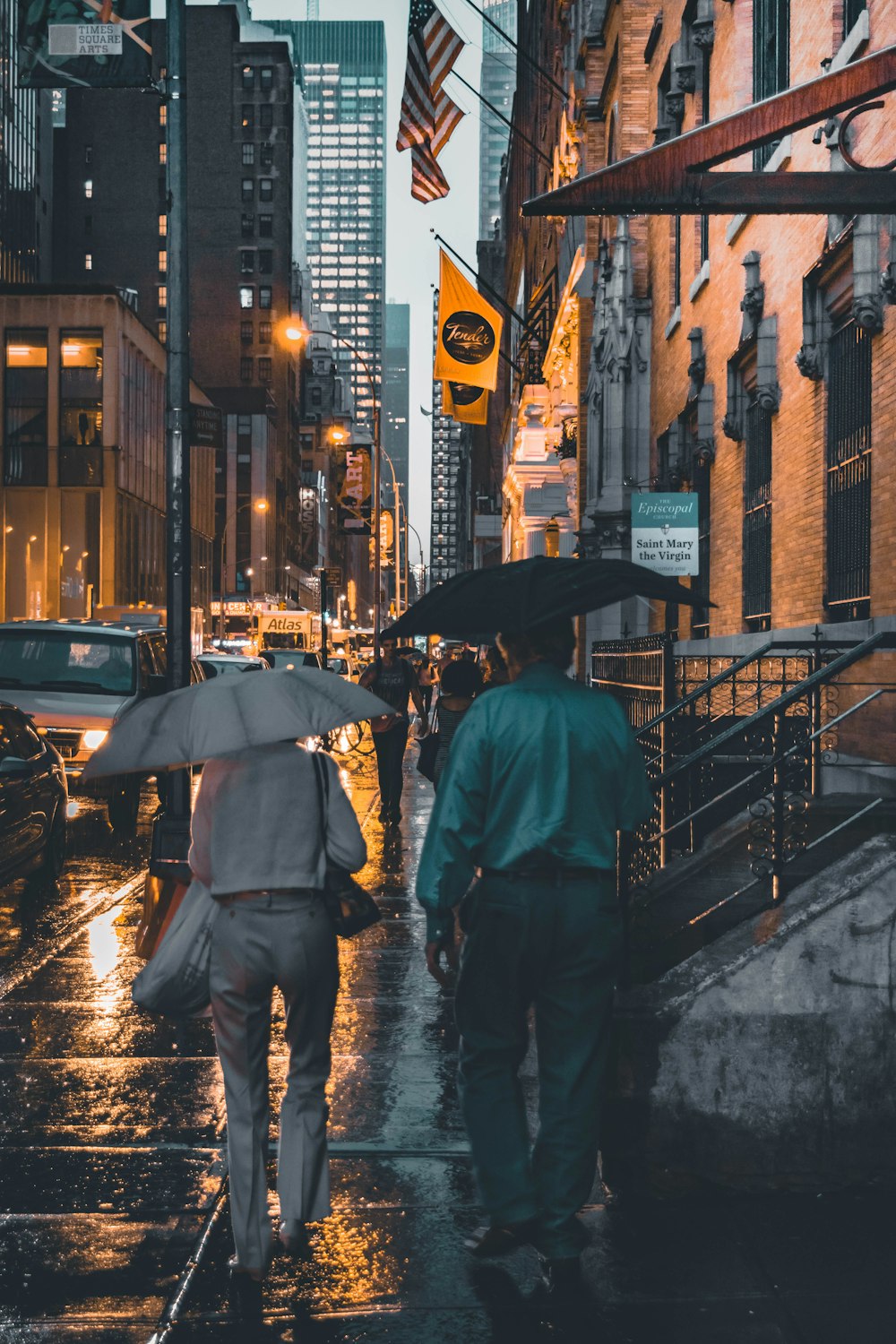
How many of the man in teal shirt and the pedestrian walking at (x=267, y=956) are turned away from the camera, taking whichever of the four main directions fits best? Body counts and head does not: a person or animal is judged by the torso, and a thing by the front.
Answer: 2

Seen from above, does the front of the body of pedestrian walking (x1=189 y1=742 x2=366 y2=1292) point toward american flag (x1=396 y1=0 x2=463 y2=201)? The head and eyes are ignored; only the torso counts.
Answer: yes

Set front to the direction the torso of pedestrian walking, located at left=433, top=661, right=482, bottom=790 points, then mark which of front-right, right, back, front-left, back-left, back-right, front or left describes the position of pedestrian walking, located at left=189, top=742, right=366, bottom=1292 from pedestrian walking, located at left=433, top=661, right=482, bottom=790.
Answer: back

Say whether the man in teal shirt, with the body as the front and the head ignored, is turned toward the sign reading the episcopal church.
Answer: yes

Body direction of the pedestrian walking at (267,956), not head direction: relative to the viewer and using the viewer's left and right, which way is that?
facing away from the viewer

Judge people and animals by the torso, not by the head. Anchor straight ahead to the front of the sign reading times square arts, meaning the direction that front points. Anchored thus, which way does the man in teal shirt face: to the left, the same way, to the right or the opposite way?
the opposite way

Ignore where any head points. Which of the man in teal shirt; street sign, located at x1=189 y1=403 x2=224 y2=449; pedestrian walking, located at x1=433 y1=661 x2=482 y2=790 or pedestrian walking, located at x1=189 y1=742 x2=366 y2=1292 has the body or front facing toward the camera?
the street sign

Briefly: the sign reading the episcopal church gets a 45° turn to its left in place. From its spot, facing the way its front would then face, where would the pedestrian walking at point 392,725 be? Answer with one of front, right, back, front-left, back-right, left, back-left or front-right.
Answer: back

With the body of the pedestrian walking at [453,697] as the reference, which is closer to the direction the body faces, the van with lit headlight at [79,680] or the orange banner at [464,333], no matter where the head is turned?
the orange banner

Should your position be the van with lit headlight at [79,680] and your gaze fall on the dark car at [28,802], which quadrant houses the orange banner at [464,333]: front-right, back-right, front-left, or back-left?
back-left

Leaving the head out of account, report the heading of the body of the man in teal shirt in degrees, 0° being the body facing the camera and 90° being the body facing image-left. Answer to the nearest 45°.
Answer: approximately 180°

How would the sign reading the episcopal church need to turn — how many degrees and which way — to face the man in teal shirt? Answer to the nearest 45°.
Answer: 0° — it already faces them

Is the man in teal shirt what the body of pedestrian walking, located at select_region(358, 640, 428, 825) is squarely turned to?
yes

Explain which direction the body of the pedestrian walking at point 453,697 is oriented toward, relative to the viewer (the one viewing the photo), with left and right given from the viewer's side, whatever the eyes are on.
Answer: facing away from the viewer

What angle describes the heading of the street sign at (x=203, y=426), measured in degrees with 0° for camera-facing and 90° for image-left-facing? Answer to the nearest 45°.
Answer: approximately 0°
